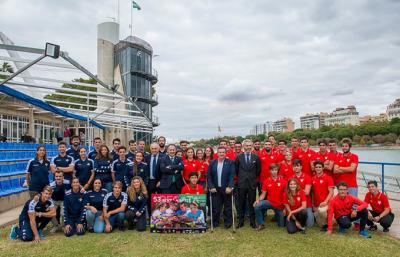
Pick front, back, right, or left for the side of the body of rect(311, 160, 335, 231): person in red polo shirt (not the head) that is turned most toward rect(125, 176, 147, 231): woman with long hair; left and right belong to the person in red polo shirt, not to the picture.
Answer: right

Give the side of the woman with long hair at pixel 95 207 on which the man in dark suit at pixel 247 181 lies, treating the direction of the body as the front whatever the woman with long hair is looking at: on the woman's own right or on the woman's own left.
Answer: on the woman's own left

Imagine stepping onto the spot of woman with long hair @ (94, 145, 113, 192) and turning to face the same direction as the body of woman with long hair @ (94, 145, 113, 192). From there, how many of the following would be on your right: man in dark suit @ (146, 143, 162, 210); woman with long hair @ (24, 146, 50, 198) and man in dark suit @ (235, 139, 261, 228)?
1

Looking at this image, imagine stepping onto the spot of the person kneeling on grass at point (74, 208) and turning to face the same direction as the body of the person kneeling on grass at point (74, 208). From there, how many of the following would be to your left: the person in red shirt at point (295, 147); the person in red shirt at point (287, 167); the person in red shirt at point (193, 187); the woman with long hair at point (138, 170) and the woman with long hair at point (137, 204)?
5

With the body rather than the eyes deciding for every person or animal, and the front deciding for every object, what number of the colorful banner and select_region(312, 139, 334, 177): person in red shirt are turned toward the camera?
2

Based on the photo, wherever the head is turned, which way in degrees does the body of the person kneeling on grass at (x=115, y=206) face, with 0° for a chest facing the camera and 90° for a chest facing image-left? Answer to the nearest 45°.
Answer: approximately 0°

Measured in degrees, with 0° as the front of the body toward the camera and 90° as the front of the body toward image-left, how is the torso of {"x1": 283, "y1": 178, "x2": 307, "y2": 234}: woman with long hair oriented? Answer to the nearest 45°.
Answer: approximately 0°

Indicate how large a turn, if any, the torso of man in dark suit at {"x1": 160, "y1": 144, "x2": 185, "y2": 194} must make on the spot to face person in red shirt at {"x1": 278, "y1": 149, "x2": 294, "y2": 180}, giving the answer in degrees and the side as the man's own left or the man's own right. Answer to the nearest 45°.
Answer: approximately 90° to the man's own left
